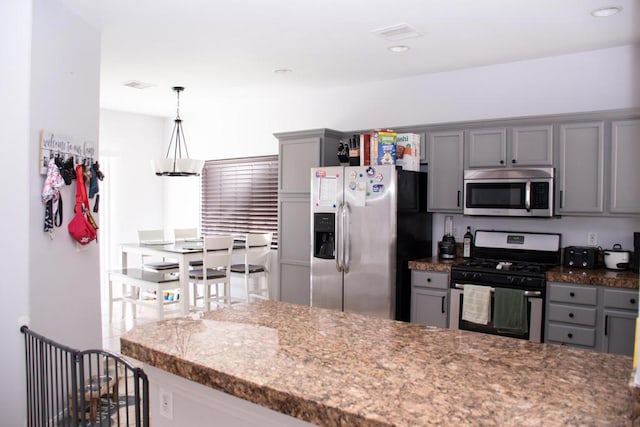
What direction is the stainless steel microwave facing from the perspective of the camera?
toward the camera

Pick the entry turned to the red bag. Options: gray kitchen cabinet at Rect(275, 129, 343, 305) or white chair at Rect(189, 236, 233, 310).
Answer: the gray kitchen cabinet

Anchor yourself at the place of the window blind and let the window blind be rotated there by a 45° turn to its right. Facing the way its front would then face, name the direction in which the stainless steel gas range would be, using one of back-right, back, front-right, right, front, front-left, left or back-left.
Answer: back-left

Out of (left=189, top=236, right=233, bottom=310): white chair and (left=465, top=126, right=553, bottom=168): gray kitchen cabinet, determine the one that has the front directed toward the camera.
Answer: the gray kitchen cabinet

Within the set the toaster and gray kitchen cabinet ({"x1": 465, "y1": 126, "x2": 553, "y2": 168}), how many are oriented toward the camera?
2

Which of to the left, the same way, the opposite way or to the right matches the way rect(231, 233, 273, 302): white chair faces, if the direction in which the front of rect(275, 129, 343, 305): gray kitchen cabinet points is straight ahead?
to the right

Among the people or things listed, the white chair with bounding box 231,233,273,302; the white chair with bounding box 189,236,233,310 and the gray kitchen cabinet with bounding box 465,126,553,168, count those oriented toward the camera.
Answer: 1

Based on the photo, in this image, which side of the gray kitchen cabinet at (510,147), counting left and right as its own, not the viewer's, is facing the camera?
front

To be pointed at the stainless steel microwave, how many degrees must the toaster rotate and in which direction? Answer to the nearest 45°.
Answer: approximately 90° to its right

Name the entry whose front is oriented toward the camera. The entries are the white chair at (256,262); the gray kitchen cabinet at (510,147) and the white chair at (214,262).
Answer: the gray kitchen cabinet

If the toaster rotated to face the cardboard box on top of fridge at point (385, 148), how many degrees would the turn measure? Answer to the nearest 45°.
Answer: approximately 90° to its right

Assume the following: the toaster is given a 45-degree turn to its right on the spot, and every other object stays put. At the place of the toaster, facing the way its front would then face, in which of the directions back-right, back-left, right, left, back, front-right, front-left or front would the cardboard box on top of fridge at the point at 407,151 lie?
front-right

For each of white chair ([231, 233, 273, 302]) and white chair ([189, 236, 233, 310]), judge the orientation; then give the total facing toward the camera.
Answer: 0

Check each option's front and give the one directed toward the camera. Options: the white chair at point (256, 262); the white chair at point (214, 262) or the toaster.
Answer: the toaster

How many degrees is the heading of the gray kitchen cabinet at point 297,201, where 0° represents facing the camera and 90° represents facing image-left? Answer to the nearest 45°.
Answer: approximately 45°

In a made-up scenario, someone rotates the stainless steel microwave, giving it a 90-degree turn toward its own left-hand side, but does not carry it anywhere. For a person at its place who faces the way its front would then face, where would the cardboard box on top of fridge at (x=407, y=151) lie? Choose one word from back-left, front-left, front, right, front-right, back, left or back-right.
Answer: back

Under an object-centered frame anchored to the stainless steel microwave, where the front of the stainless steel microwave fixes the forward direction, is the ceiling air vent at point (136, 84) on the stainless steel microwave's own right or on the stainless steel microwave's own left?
on the stainless steel microwave's own right

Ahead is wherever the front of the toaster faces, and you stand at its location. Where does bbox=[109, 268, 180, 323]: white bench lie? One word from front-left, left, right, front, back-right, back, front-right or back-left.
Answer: right

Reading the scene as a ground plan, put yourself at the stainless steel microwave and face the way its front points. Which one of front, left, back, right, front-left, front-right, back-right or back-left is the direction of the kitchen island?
front

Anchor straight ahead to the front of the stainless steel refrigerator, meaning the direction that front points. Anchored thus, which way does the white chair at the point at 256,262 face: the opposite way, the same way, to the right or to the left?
to the right

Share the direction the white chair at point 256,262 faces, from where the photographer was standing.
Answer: facing away from the viewer and to the left of the viewer
